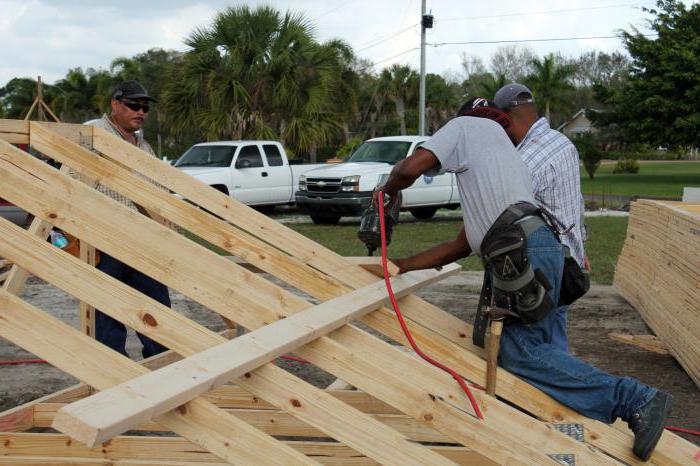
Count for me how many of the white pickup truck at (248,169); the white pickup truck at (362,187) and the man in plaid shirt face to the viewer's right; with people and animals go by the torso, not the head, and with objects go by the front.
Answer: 0

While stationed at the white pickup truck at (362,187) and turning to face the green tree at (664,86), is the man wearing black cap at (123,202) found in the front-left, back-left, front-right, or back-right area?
back-right

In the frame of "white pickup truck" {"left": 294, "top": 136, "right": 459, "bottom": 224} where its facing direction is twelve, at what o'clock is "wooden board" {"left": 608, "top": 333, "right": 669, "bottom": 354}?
The wooden board is roughly at 10 o'clock from the white pickup truck.

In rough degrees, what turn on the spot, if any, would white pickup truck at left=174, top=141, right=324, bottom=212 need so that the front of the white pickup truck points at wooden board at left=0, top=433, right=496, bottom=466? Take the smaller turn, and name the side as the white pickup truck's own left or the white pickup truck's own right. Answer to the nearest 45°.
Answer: approximately 45° to the white pickup truck's own left

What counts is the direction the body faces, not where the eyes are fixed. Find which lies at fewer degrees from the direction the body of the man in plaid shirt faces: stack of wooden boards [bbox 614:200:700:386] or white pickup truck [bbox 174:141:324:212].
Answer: the white pickup truck

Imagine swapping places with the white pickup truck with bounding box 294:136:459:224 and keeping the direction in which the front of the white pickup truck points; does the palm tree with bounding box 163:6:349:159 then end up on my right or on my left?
on my right

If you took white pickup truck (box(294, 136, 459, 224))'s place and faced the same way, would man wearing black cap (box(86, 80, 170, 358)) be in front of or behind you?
in front

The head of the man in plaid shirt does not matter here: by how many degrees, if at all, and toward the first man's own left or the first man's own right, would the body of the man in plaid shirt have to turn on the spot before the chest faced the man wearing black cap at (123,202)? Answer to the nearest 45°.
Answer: approximately 45° to the first man's own left

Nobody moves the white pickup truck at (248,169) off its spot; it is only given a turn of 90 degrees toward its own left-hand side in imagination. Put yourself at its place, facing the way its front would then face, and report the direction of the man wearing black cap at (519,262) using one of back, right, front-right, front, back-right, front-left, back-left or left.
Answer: front-right

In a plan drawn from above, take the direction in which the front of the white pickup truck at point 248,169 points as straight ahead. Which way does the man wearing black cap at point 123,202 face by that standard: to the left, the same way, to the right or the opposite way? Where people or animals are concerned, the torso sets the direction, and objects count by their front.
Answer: to the left

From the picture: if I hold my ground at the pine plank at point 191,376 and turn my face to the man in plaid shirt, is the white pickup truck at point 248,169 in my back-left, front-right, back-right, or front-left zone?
front-left

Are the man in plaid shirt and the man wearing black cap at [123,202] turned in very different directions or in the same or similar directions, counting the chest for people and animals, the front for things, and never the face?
very different directions

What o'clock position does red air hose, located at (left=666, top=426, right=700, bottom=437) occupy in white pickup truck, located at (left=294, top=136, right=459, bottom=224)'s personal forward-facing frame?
The red air hose is roughly at 10 o'clock from the white pickup truck.

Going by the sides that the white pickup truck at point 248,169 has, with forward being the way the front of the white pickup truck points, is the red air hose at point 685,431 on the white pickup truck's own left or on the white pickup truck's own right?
on the white pickup truck's own left

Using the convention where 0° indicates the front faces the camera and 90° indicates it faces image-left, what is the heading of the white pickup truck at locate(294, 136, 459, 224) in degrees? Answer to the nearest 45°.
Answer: approximately 45°

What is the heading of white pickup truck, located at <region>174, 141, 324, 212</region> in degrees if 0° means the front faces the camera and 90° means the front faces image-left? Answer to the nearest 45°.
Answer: approximately 45°

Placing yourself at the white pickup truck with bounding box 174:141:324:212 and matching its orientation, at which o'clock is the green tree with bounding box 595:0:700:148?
The green tree is roughly at 6 o'clock from the white pickup truck.
